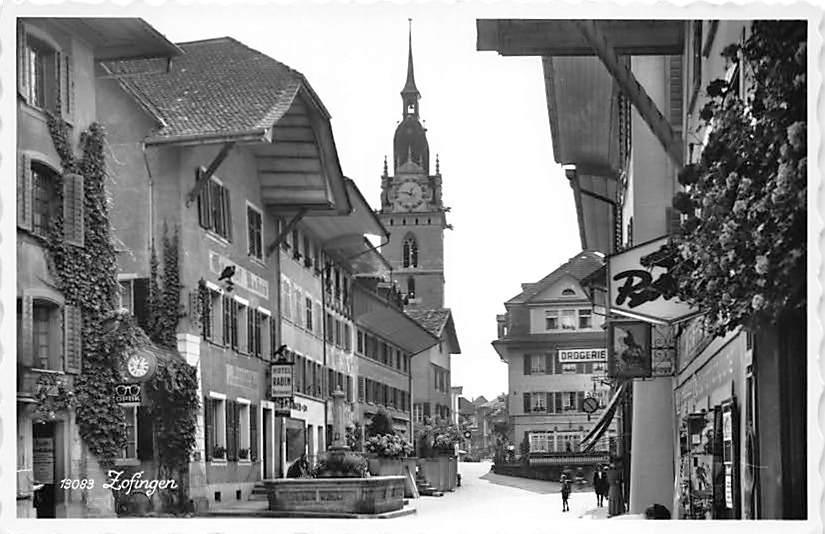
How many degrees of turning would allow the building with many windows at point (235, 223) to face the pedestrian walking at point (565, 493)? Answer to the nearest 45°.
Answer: approximately 45° to its left

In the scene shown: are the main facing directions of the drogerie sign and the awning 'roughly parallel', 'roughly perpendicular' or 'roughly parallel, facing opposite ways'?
roughly perpendicular

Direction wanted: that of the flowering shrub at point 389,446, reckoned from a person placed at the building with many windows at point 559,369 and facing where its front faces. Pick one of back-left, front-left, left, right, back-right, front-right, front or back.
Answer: front
